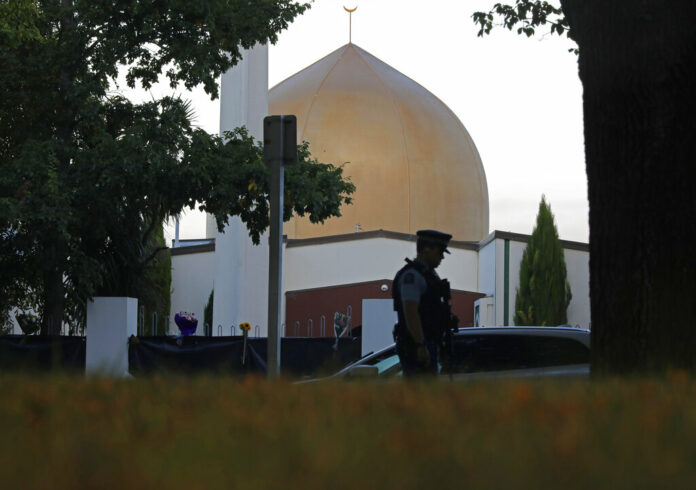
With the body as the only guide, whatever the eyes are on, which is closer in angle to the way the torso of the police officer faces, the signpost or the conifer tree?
the conifer tree

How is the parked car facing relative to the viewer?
to the viewer's left

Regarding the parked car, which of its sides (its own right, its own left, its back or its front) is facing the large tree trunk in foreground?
left

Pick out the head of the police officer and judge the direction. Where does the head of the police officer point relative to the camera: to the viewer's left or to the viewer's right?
to the viewer's right

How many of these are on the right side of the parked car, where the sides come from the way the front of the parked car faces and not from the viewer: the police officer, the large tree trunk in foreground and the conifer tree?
1

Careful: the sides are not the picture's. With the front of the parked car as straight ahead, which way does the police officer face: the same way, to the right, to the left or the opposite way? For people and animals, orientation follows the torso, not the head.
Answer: the opposite way

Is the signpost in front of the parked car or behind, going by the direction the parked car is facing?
in front

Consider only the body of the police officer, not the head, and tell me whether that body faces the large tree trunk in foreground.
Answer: no

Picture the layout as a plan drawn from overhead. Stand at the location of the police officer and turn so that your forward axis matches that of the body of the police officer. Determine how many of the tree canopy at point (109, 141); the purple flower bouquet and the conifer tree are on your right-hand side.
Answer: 0

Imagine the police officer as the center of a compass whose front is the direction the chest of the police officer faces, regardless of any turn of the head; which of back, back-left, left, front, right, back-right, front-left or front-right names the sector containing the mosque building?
left

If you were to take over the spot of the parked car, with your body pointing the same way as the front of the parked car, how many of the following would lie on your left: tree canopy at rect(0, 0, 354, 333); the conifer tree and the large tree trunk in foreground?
1

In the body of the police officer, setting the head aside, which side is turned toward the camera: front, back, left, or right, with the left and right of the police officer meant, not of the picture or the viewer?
right

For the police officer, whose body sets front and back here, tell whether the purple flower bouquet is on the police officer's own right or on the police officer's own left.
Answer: on the police officer's own left

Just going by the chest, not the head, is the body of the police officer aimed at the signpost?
no

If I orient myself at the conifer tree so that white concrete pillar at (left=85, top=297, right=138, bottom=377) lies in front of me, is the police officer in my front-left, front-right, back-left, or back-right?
front-left
